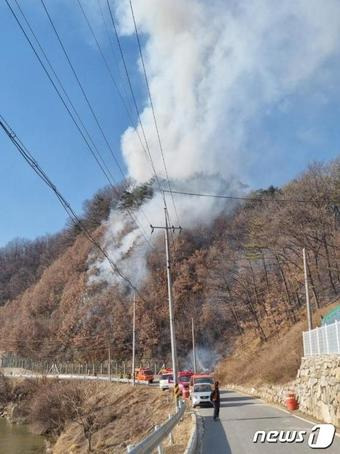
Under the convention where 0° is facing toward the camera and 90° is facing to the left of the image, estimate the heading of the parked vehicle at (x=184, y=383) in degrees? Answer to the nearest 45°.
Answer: approximately 0°

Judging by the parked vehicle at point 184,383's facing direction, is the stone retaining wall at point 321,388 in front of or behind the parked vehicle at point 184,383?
in front
